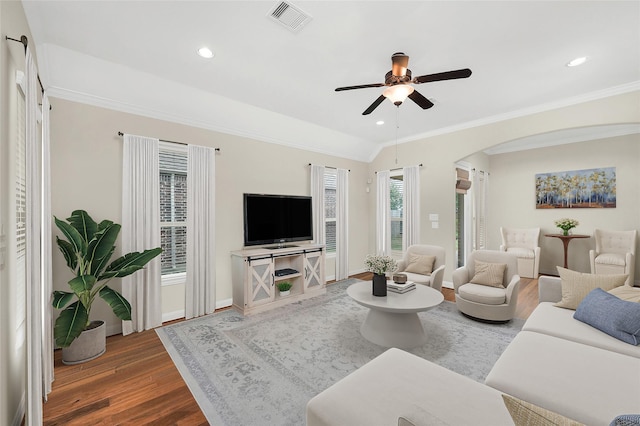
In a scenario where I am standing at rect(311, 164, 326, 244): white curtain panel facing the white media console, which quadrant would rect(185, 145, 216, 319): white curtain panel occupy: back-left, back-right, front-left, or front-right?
front-right

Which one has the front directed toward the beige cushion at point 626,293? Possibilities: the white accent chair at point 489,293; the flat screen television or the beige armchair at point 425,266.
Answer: the flat screen television

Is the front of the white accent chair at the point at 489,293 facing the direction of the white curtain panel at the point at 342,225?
no

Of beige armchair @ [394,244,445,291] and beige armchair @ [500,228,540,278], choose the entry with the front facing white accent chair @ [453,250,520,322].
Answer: beige armchair @ [500,228,540,278]

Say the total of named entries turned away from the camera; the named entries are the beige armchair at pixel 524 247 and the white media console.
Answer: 0

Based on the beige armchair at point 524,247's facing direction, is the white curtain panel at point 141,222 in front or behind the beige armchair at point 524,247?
in front

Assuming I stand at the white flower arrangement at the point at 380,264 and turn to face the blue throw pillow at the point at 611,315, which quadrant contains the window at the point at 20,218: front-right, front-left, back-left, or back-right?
back-right

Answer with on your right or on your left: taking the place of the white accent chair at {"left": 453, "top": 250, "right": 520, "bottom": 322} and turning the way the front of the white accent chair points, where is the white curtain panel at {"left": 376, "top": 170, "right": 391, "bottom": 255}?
on your right

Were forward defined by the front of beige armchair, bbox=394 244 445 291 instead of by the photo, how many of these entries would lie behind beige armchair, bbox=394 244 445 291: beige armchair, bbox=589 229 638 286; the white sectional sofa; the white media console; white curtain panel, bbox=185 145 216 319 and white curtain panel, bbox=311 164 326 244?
1

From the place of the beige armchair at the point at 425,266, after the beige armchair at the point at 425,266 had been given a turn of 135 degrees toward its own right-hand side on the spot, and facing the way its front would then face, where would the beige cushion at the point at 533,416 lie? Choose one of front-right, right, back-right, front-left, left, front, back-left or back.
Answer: back

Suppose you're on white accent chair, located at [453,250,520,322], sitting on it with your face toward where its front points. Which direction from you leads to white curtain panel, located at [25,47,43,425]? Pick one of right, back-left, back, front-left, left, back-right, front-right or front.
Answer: front

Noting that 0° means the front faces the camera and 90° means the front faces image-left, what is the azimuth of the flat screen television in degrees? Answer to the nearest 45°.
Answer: approximately 315°

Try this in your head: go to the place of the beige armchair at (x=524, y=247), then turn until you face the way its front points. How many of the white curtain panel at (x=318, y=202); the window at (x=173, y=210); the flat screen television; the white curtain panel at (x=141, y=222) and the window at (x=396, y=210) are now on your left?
0

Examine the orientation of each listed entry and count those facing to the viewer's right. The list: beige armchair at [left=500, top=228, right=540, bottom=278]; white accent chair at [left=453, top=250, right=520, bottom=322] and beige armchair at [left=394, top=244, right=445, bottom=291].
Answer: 0

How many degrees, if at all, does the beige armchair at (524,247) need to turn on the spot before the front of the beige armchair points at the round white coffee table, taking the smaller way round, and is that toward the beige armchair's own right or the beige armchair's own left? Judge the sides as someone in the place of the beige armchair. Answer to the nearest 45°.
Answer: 0° — it already faces it

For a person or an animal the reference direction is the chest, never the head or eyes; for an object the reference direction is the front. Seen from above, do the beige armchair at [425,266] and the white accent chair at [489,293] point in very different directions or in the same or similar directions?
same or similar directions

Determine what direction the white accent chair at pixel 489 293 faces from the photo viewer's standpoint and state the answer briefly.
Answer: facing the viewer and to the left of the viewer

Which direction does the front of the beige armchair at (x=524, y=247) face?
toward the camera

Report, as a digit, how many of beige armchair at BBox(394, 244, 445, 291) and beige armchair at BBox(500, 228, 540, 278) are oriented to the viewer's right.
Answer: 0

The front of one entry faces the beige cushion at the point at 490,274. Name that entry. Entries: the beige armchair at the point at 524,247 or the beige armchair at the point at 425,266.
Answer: the beige armchair at the point at 524,247

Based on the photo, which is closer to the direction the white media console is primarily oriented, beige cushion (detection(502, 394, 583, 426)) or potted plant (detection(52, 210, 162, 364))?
the beige cushion
